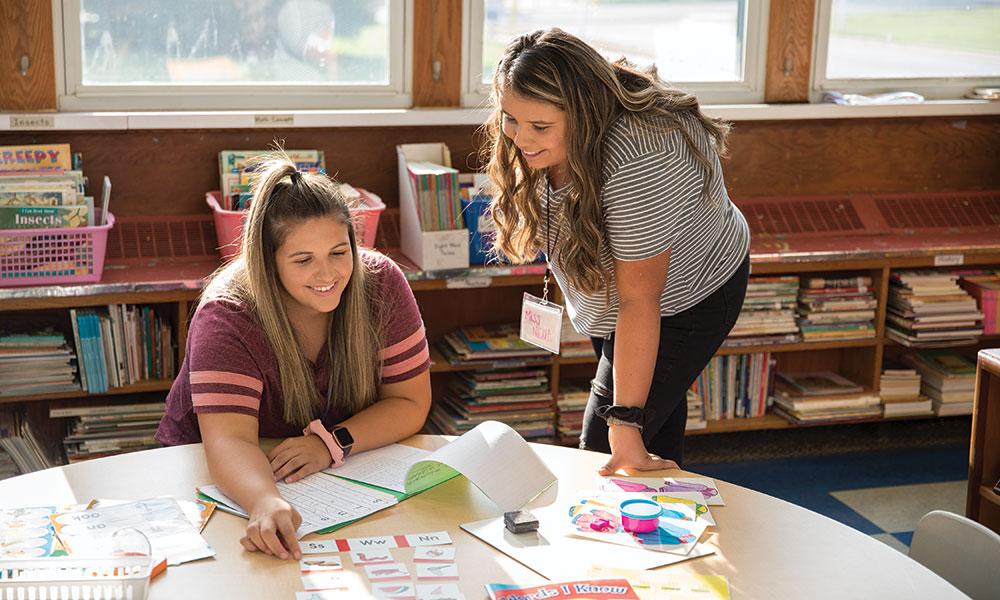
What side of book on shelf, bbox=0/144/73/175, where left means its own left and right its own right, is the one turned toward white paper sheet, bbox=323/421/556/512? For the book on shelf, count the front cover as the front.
front

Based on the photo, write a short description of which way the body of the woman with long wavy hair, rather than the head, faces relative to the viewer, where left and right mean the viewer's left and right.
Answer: facing the viewer and to the left of the viewer

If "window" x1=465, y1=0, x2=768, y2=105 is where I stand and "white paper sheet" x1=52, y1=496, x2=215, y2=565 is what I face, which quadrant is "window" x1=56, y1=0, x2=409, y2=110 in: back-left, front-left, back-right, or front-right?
front-right

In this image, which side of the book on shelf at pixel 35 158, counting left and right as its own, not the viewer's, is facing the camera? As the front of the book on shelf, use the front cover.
front

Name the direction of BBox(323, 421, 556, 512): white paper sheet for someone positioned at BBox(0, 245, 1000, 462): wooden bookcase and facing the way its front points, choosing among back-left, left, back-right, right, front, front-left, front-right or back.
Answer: front

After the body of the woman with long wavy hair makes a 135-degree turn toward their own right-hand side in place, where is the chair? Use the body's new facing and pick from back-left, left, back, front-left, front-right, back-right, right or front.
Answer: back-right

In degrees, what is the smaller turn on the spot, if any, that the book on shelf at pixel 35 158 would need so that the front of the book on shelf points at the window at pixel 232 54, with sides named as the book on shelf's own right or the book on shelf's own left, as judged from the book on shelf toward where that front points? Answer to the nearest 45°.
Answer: approximately 135° to the book on shelf's own left

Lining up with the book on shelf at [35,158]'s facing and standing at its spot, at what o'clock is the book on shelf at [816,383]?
the book on shelf at [816,383] is roughly at 9 o'clock from the book on shelf at [35,158].

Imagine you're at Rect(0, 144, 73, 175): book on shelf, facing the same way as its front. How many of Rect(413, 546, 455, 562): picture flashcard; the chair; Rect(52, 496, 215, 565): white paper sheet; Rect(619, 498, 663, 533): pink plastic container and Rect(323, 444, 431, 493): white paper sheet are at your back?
0

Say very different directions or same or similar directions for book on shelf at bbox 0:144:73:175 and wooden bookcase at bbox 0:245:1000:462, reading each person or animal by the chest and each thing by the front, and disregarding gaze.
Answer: same or similar directions

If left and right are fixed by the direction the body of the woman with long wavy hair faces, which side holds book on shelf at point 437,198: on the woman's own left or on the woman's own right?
on the woman's own right

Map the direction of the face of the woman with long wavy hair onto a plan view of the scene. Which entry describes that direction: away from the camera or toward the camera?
toward the camera

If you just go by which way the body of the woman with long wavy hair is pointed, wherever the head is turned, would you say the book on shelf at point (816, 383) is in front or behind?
behind

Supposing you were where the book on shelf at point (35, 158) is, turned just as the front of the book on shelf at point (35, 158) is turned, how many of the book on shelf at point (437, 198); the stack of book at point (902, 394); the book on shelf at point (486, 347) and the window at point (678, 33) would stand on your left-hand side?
4

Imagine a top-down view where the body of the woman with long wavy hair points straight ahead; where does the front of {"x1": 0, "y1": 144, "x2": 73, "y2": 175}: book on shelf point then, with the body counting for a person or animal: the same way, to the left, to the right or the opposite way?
to the left

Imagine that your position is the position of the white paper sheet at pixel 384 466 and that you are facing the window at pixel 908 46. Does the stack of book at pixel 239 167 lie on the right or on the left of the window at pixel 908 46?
left

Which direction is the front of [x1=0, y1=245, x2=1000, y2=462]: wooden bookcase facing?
toward the camera

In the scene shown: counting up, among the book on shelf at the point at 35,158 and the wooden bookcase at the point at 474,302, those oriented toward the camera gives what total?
2
